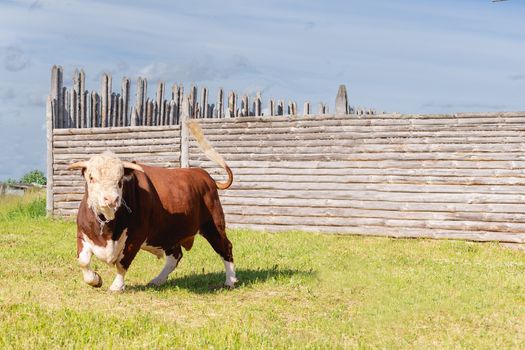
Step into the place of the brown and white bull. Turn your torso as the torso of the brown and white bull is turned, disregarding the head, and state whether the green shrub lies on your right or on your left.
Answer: on your right

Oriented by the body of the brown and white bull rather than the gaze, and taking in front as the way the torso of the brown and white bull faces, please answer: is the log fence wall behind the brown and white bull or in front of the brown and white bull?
behind

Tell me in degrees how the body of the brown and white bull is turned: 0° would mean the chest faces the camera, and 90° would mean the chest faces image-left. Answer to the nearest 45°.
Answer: approximately 45°
